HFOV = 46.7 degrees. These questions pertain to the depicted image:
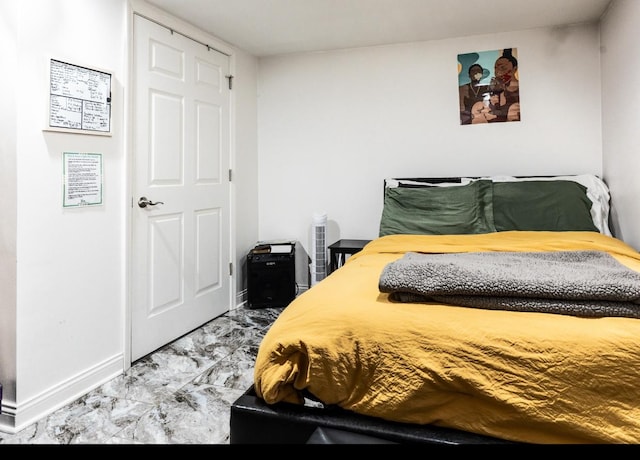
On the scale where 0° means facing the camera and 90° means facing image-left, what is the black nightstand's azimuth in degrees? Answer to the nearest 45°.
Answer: approximately 0°

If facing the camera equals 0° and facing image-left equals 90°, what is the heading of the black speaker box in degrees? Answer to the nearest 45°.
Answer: approximately 0°

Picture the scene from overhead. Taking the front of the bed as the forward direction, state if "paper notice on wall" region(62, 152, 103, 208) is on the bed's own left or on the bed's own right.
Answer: on the bed's own right

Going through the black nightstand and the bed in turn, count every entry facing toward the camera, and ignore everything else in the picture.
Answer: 2
